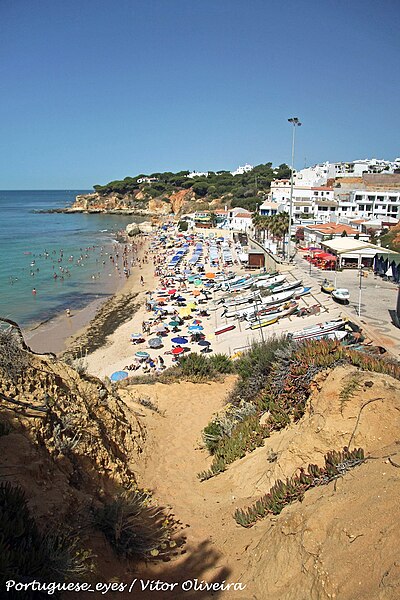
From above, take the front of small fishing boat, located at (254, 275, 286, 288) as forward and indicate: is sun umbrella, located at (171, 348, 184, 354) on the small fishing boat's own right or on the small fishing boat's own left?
on the small fishing boat's own right

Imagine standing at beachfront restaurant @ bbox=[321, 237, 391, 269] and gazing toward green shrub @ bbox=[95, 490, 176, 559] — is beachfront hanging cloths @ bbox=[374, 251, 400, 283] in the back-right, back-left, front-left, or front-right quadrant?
front-left

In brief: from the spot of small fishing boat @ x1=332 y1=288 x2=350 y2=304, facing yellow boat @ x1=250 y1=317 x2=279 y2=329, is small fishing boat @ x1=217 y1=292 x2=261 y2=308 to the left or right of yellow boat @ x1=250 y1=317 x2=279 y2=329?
right

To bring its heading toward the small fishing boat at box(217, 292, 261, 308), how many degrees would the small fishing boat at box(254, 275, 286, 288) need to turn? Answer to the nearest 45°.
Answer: approximately 135° to its right

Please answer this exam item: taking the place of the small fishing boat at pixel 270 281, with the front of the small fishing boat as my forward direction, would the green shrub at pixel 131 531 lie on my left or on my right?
on my right

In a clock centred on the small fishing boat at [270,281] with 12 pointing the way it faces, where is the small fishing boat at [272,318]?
the small fishing boat at [272,318] is roughly at 3 o'clock from the small fishing boat at [270,281].

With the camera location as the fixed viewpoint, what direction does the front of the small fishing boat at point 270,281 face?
facing to the right of the viewer

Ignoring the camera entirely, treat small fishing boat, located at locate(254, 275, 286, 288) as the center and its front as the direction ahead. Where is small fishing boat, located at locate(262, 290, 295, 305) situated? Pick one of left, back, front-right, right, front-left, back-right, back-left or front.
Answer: right

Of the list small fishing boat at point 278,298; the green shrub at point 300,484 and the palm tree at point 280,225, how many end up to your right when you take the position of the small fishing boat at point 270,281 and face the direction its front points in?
2

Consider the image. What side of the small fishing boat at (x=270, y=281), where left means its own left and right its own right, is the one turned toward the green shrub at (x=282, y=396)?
right

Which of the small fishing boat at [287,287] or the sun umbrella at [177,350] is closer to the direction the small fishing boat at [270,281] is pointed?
the small fishing boat

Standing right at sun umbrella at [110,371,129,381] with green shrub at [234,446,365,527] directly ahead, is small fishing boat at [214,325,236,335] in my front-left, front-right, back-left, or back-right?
back-left

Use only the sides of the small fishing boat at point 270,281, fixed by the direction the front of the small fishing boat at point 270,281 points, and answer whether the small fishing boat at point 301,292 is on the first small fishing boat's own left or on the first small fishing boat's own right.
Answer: on the first small fishing boat's own right

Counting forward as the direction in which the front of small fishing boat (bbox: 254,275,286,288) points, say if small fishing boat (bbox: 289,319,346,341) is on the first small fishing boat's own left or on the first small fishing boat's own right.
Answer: on the first small fishing boat's own right

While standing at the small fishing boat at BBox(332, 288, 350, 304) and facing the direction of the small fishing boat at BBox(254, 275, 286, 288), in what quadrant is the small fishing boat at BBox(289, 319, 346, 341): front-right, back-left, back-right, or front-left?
back-left

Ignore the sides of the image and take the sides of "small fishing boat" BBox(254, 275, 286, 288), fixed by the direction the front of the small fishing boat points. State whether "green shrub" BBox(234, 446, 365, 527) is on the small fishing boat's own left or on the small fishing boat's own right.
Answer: on the small fishing boat's own right

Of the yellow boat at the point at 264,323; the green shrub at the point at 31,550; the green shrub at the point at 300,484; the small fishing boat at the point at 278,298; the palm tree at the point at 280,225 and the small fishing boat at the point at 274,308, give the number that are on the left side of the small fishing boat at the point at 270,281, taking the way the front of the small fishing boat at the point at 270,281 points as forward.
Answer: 1

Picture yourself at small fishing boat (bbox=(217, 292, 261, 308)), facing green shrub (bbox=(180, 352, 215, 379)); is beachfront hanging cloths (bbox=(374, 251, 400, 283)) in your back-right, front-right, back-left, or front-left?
back-left
